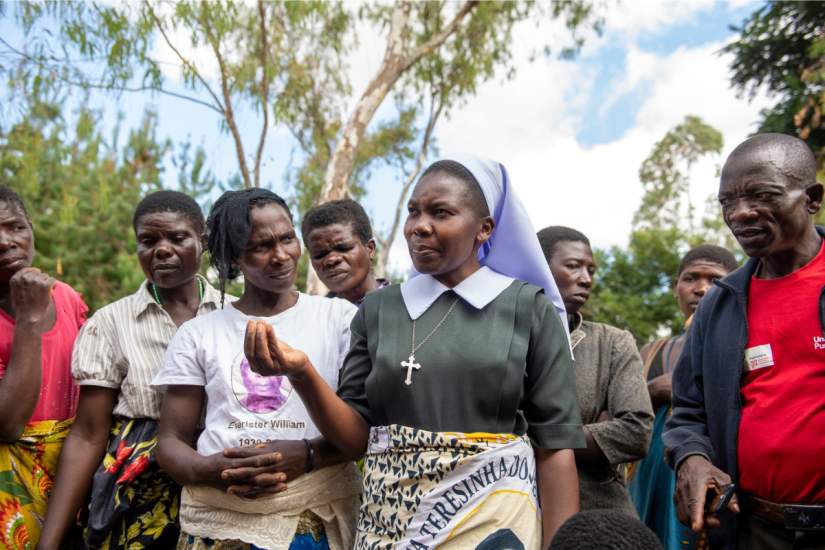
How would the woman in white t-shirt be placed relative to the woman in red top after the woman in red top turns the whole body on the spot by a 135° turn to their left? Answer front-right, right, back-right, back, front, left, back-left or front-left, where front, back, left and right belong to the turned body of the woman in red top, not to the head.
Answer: right

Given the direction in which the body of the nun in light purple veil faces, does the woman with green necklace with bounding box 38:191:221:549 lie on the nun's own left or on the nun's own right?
on the nun's own right

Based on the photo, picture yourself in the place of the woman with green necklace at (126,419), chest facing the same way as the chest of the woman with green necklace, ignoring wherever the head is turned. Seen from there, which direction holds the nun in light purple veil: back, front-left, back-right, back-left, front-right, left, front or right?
front-left

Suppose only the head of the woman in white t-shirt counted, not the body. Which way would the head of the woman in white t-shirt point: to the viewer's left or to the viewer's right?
to the viewer's right

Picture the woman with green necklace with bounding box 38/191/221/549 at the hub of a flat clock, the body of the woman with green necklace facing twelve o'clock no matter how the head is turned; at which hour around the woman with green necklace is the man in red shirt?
The man in red shirt is roughly at 10 o'clock from the woman with green necklace.

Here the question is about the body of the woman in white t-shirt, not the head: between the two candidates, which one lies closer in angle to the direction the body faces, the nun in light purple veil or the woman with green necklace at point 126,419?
the nun in light purple veil

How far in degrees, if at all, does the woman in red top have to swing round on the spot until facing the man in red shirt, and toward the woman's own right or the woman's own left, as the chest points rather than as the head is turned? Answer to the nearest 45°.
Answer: approximately 45° to the woman's own left

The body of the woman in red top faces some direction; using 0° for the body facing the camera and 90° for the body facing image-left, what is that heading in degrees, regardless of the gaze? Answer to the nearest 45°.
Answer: approximately 0°
